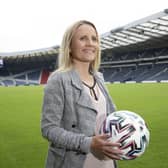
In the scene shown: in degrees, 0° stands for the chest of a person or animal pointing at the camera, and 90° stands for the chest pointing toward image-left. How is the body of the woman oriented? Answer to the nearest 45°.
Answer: approximately 315°
